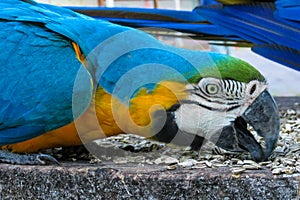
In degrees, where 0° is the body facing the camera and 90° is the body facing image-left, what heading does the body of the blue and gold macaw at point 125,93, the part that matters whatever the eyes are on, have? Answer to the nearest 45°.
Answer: approximately 270°
